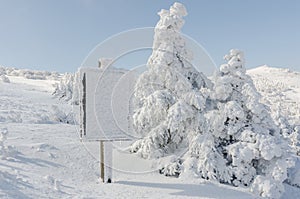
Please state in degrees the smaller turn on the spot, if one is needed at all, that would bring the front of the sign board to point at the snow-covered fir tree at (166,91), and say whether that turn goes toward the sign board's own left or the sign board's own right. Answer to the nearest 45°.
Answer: approximately 135° to the sign board's own left

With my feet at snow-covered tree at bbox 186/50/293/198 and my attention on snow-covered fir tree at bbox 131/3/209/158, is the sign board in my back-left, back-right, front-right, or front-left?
front-left

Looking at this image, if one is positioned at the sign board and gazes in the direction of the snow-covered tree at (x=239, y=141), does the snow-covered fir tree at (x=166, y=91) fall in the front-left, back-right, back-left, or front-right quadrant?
front-left

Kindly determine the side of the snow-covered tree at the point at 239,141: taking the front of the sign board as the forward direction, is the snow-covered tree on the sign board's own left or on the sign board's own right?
on the sign board's own left

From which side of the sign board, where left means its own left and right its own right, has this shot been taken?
front

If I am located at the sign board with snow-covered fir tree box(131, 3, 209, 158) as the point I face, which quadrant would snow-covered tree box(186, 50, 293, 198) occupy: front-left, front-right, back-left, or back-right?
front-right
